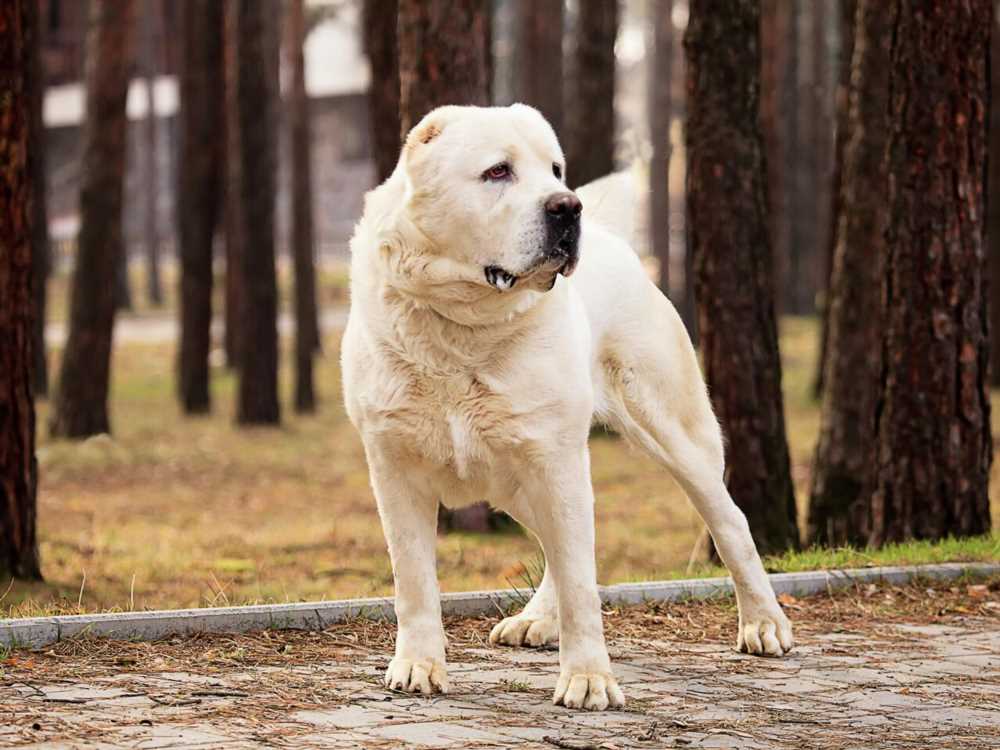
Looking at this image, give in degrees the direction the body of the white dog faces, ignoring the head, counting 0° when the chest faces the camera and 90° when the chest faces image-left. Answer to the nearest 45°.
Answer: approximately 45°

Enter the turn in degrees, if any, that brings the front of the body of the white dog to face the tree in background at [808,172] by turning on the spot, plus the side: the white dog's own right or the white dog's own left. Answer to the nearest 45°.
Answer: approximately 135° to the white dog's own right

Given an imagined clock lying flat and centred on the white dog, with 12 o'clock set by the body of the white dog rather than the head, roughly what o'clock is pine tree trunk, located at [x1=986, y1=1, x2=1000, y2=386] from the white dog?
The pine tree trunk is roughly at 5 o'clock from the white dog.

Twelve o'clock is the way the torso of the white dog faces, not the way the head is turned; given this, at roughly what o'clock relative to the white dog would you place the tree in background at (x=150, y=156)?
The tree in background is roughly at 4 o'clock from the white dog.
